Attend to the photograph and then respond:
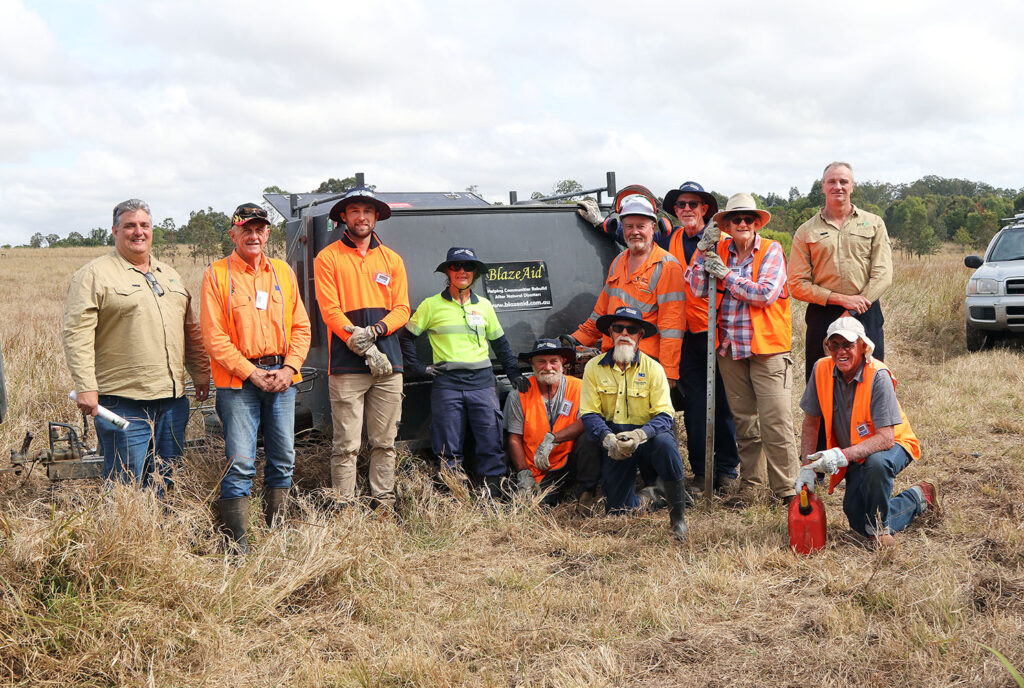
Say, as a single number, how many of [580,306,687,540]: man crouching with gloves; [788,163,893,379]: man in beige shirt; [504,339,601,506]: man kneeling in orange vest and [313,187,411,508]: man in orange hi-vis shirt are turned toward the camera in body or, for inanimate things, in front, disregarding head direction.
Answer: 4

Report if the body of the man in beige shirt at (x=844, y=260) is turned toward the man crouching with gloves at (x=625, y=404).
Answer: no

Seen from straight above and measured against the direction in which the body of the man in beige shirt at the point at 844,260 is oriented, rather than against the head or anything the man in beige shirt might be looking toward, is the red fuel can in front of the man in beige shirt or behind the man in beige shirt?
in front

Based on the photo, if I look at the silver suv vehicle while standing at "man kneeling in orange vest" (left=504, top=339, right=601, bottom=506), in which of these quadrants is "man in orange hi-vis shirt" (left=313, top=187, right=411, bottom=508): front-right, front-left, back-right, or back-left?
back-left

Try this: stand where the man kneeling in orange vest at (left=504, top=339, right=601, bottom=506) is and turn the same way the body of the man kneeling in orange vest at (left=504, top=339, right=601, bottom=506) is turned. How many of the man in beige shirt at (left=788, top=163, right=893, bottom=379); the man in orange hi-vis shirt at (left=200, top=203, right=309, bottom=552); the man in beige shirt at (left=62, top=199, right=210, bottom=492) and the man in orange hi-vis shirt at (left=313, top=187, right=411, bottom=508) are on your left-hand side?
1

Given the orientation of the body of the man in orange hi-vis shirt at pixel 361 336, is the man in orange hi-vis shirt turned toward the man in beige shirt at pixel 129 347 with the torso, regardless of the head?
no

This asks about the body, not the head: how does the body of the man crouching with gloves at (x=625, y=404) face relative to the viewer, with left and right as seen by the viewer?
facing the viewer

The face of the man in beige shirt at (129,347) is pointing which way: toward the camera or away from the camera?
toward the camera

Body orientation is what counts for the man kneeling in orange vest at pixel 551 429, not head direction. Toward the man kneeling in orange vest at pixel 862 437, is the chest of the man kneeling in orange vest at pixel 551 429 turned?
no

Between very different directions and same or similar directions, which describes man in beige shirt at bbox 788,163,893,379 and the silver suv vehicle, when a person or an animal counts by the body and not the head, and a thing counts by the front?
same or similar directions

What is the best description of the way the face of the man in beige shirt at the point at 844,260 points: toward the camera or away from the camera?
toward the camera

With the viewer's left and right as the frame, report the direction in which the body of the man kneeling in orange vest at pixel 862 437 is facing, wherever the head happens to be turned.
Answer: facing the viewer and to the left of the viewer

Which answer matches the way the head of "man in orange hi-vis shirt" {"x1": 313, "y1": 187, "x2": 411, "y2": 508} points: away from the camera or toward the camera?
toward the camera

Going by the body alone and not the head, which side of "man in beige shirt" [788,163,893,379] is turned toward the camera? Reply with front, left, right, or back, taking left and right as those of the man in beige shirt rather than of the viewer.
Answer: front

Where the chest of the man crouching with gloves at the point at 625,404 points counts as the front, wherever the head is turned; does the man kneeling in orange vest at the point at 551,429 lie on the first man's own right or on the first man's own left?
on the first man's own right
